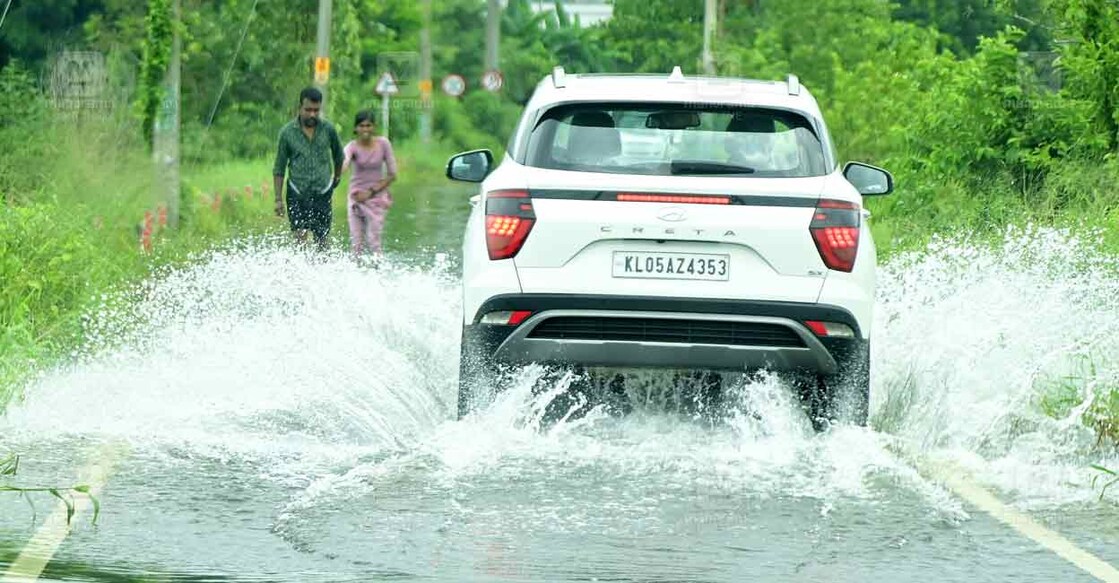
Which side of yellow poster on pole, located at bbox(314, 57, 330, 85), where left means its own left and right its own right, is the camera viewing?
front

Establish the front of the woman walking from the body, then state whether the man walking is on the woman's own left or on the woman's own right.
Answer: on the woman's own right

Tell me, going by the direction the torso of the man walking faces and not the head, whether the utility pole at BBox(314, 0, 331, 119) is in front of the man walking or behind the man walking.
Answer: behind

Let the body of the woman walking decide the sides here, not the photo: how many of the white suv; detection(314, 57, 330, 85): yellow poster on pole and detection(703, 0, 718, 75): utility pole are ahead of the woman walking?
1

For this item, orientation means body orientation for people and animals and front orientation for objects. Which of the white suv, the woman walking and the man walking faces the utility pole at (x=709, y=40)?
the white suv

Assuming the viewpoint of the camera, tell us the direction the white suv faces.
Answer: facing away from the viewer

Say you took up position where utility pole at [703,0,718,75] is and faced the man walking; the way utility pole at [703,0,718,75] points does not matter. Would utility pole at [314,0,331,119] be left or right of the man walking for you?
right

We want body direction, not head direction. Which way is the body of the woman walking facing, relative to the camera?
toward the camera

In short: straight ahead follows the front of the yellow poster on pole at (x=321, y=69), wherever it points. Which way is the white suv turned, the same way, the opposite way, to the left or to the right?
the opposite way

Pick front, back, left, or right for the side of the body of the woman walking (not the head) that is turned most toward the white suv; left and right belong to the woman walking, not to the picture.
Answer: front

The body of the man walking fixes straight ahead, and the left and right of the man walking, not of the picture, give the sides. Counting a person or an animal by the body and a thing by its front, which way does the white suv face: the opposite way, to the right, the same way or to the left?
the opposite way

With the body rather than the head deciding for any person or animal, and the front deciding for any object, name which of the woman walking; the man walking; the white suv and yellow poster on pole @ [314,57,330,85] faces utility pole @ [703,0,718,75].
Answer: the white suv

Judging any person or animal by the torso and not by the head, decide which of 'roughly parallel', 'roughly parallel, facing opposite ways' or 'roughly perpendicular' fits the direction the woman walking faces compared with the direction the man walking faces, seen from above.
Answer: roughly parallel

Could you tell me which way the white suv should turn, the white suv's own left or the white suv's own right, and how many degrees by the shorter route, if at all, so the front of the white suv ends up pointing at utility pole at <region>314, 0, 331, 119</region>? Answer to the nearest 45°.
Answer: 0° — it already faces it

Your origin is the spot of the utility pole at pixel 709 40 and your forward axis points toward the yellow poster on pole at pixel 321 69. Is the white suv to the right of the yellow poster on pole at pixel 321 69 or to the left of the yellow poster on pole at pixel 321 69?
left
